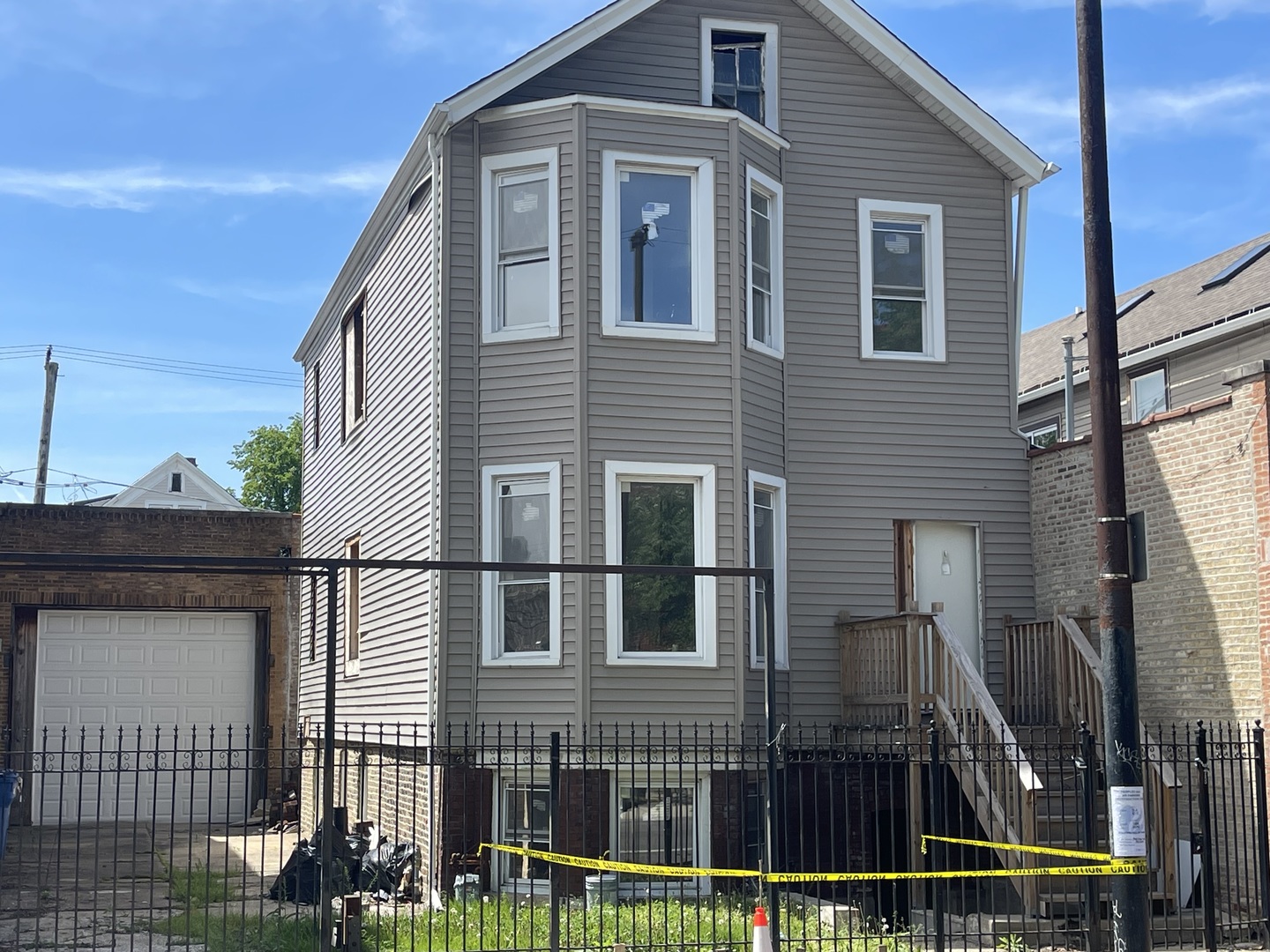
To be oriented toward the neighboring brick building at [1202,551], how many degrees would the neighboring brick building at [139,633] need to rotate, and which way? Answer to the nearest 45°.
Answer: approximately 45° to its left

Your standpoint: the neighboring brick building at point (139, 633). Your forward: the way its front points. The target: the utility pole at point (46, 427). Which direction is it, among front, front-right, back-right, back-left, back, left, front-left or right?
back

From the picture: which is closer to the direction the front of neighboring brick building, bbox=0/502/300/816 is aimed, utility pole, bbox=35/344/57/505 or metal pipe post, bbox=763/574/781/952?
the metal pipe post

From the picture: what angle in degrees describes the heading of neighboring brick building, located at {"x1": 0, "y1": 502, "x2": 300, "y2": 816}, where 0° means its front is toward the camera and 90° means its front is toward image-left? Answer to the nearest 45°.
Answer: approximately 0°

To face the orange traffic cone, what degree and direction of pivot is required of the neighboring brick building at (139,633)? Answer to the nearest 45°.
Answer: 0° — it already faces it

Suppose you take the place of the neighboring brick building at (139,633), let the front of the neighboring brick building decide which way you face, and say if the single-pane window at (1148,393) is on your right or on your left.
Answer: on your left

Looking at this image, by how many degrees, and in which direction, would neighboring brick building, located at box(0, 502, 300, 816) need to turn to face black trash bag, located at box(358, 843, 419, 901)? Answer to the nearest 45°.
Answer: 0° — it already faces it

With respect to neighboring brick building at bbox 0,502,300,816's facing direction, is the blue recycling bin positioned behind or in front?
in front

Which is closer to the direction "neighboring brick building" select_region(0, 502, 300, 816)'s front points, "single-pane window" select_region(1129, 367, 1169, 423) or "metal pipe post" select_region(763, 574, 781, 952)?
the metal pipe post

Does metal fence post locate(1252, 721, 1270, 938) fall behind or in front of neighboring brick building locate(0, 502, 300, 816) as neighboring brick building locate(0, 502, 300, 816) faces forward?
in front
